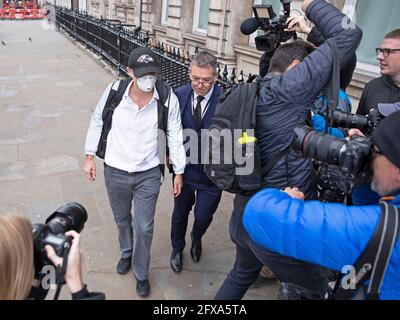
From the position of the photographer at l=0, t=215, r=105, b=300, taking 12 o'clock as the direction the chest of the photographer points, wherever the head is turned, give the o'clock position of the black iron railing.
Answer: The black iron railing is roughly at 11 o'clock from the photographer.

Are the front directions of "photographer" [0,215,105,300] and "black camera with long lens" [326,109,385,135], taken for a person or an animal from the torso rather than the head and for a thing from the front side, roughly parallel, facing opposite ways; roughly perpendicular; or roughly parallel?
roughly perpendicular

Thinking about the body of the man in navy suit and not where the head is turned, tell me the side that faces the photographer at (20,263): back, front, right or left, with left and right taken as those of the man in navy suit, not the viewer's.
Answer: front

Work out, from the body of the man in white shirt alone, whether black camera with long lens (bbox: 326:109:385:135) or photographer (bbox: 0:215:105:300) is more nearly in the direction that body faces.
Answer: the photographer

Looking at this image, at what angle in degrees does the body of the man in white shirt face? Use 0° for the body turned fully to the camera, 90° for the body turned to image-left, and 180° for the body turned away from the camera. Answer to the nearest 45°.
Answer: approximately 0°

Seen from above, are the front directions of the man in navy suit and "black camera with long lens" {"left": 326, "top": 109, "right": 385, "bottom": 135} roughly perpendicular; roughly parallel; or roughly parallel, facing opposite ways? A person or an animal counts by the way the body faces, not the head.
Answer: roughly perpendicular

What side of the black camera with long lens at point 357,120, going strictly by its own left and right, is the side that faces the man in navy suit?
front

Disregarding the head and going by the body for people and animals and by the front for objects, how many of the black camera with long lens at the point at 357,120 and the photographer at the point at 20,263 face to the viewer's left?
1

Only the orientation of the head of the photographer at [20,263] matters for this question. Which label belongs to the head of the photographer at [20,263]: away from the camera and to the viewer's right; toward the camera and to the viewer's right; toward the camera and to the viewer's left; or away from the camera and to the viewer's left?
away from the camera and to the viewer's right

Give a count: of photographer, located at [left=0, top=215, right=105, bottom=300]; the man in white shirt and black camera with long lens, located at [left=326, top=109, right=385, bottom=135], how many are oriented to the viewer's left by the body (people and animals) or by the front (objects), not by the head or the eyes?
1

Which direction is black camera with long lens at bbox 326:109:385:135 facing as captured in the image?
to the viewer's left

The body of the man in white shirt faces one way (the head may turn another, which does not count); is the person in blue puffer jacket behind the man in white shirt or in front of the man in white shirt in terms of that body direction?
in front

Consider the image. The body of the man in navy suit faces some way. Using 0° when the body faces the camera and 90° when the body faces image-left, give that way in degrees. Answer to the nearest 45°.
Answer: approximately 0°

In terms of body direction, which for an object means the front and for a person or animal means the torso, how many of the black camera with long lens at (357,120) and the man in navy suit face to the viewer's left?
1
